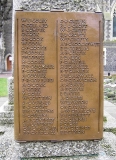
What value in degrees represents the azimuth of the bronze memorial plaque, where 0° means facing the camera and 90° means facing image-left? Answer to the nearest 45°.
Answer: approximately 0°
